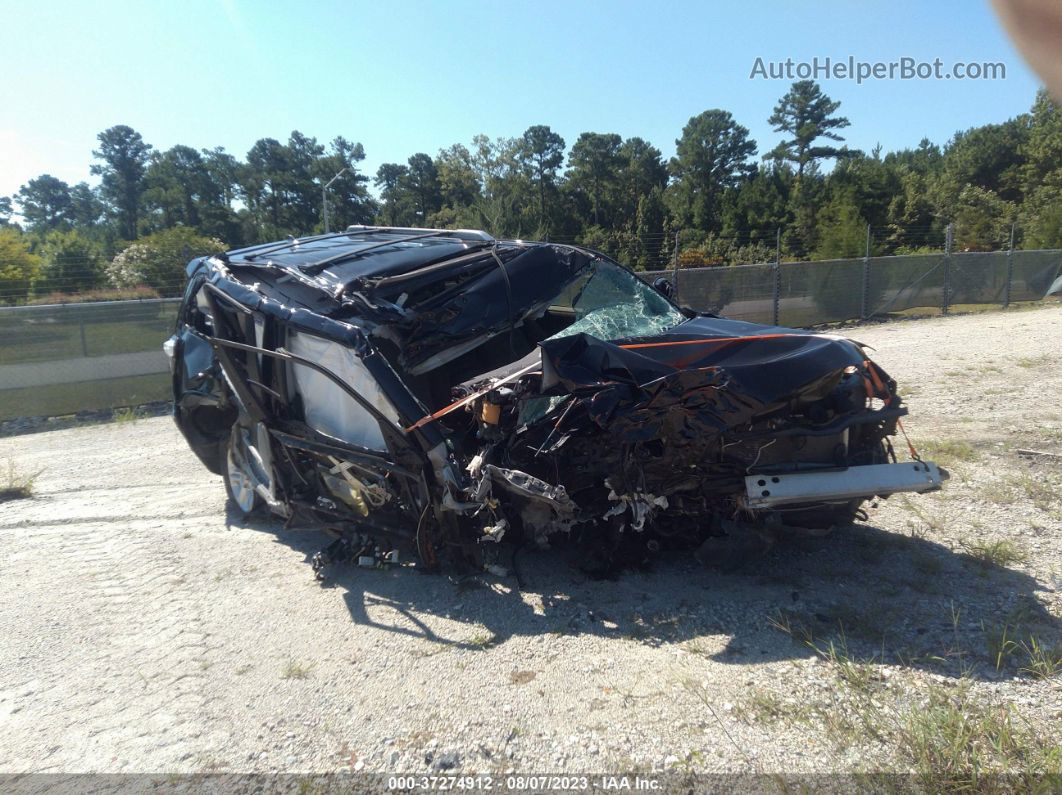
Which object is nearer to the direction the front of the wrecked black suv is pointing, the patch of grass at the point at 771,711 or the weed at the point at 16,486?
the patch of grass

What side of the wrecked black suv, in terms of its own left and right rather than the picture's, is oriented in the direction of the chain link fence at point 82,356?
back

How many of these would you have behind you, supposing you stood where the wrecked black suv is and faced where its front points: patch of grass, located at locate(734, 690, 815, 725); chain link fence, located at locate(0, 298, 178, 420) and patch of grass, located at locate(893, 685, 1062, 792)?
1

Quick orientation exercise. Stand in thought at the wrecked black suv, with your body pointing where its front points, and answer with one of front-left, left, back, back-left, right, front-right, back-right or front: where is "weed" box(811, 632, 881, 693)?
front

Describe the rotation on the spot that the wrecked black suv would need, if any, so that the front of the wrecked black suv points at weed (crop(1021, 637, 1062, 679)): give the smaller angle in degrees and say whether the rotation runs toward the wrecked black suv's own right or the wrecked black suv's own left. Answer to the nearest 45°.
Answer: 0° — it already faces it

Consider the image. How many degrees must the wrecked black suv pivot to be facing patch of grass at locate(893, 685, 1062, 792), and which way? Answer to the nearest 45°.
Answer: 0° — it already faces it

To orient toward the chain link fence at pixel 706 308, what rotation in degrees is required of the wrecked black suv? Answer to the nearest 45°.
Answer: approximately 135° to its left

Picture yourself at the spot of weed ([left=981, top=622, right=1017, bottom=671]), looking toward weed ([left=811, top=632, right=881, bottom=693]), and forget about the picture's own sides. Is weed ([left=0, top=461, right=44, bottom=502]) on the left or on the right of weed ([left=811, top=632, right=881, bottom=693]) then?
right

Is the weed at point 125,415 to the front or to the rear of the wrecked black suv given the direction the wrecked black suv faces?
to the rear

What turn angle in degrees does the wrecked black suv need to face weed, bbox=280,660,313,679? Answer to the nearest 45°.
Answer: approximately 90° to its right

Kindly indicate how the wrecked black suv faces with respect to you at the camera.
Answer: facing the viewer and to the right of the viewer

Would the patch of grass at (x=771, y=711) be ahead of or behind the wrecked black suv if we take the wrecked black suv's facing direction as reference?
ahead

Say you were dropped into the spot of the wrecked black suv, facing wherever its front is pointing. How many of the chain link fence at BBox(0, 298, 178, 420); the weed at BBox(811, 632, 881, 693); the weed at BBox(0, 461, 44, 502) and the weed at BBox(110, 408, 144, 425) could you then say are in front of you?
1
